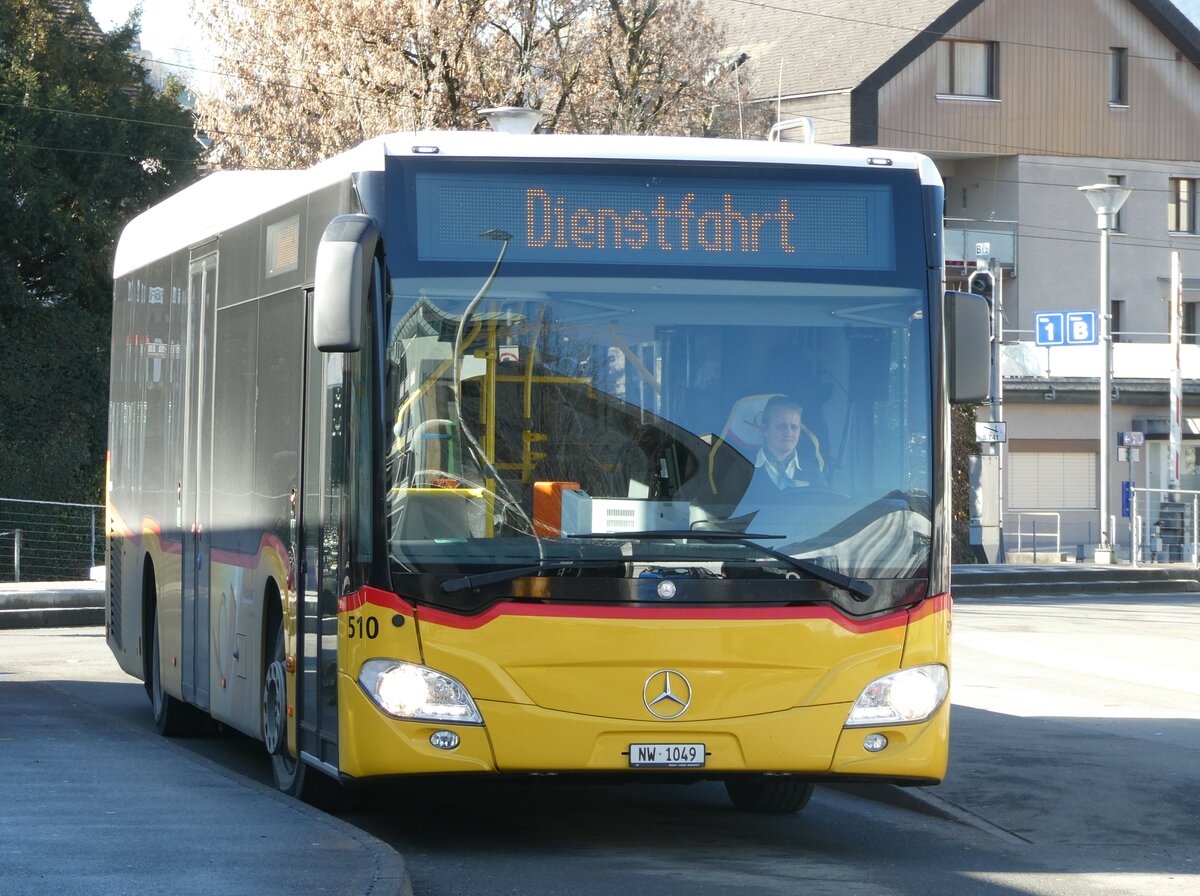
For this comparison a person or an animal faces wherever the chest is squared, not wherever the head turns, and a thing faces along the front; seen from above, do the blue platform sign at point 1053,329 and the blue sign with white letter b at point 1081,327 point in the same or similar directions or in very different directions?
same or similar directions

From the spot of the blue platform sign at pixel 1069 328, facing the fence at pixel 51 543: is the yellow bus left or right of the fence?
left

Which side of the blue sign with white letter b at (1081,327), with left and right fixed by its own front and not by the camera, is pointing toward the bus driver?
front

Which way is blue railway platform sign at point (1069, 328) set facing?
toward the camera

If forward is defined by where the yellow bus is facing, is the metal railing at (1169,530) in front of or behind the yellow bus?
behind

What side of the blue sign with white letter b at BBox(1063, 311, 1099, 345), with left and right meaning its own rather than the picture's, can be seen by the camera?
front

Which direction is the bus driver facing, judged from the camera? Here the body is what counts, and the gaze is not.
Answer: toward the camera

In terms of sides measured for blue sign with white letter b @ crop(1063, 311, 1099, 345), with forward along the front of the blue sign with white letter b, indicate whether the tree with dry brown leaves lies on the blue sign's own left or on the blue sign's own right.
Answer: on the blue sign's own right

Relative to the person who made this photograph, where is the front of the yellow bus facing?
facing the viewer

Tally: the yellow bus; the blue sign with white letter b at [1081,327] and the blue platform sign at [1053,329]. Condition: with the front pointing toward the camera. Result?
3
